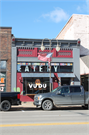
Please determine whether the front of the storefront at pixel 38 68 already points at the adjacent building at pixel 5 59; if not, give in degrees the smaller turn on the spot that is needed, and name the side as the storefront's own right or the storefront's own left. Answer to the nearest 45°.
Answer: approximately 90° to the storefront's own right

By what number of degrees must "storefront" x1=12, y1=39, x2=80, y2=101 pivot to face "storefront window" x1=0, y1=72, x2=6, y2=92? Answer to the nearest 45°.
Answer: approximately 90° to its right

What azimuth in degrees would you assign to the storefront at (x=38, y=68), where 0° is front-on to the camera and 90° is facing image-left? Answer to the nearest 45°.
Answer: approximately 0°

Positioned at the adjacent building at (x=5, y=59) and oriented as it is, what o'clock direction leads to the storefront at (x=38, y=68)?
The storefront is roughly at 9 o'clock from the adjacent building.
